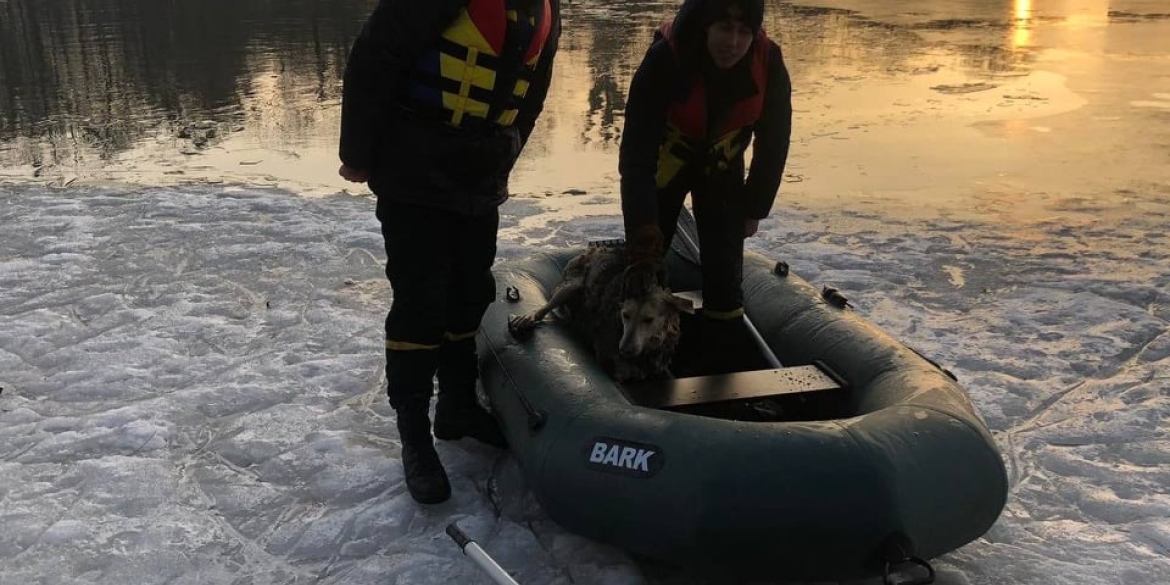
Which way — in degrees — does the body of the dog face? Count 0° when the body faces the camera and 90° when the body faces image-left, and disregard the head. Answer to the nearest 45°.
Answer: approximately 315°

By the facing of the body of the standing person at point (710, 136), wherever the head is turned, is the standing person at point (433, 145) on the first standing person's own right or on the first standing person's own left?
on the first standing person's own right
